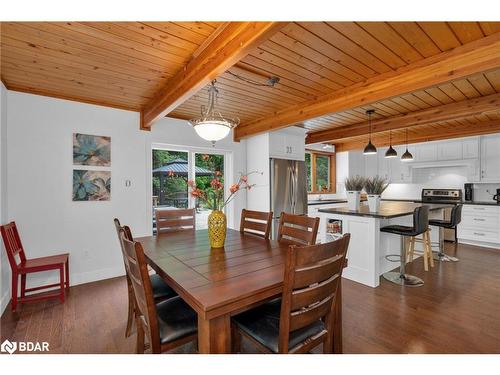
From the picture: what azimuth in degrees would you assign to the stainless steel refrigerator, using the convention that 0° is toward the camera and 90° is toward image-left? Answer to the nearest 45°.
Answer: approximately 315°

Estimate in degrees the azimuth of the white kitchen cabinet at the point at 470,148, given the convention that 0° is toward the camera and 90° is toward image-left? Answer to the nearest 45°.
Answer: approximately 0°

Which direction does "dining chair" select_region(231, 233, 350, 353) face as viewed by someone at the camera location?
facing away from the viewer and to the left of the viewer

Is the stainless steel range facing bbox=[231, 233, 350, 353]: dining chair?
yes

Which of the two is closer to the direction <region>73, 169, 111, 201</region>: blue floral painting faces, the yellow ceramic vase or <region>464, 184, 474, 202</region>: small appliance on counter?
the yellow ceramic vase
